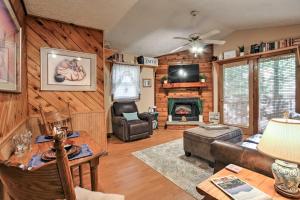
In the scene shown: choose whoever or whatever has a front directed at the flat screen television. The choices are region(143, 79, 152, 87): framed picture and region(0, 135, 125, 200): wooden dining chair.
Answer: the wooden dining chair

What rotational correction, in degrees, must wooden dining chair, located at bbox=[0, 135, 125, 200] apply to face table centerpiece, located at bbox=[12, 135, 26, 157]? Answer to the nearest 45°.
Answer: approximately 45° to its left

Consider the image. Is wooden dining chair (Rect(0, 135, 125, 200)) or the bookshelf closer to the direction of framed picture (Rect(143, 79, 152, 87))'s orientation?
the wooden dining chair

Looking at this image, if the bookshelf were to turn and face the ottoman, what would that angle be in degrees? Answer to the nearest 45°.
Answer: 0° — it already faces it

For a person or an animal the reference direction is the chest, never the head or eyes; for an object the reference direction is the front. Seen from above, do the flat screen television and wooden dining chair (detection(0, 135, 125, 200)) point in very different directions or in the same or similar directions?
very different directions

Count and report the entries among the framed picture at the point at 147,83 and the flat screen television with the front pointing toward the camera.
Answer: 2
